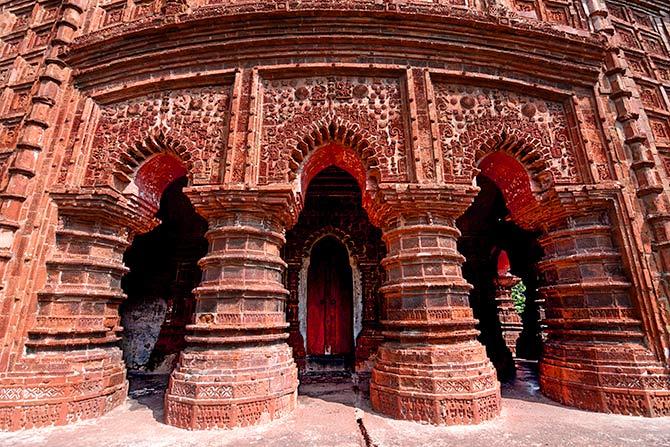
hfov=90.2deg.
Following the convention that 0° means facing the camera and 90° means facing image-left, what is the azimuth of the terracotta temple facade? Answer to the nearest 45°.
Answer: approximately 0°
